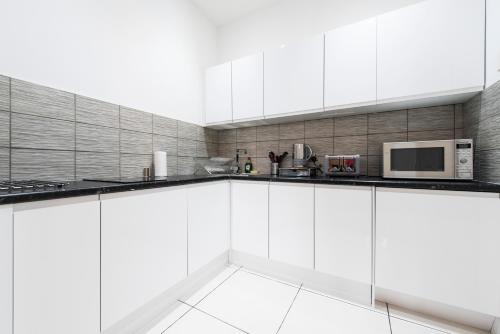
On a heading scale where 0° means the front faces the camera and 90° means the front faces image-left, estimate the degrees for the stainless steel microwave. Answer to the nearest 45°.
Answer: approximately 0°

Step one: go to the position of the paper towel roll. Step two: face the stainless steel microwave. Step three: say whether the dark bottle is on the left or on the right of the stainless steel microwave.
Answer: left

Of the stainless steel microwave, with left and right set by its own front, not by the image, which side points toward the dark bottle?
right

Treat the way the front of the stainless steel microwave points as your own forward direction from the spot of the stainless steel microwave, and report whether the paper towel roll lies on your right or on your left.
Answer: on your right
